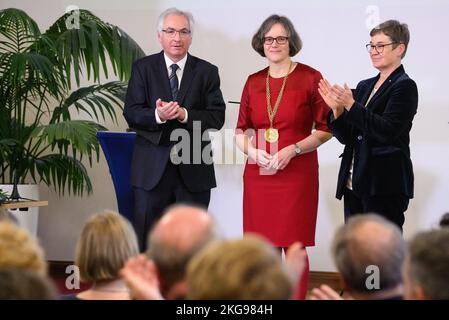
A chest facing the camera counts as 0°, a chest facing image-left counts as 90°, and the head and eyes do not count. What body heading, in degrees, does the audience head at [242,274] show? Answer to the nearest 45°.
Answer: approximately 180°

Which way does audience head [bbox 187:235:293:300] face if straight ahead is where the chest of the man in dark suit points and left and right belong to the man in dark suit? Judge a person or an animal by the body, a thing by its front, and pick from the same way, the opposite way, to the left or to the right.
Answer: the opposite way

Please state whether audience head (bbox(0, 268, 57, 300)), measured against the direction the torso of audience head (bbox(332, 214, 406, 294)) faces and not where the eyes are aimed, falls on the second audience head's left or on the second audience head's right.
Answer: on the second audience head's left

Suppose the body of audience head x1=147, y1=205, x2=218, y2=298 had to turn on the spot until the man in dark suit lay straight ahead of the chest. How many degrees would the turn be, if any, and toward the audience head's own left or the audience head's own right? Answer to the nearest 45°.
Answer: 0° — they already face them

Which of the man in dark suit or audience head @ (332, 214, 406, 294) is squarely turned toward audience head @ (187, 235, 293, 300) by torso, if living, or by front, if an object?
the man in dark suit

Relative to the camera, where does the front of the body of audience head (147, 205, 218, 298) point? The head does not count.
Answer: away from the camera

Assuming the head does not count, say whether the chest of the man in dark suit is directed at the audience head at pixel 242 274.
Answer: yes

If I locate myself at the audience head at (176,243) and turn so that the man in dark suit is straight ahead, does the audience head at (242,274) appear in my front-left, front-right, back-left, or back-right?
back-right

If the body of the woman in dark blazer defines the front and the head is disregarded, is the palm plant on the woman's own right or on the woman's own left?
on the woman's own right
